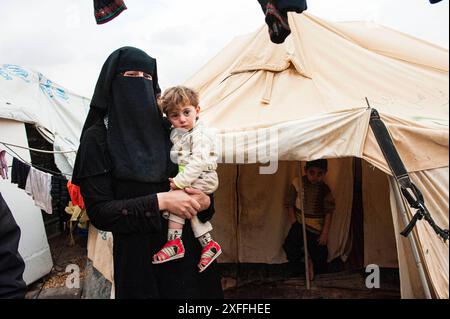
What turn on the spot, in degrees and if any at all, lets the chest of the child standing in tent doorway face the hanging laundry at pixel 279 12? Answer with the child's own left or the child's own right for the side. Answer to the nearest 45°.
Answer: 0° — they already face it

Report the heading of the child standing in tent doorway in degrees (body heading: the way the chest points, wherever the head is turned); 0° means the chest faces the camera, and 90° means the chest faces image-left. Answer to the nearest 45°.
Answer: approximately 0°

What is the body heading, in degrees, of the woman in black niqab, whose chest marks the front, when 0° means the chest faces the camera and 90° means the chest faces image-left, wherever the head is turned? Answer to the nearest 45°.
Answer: approximately 315°

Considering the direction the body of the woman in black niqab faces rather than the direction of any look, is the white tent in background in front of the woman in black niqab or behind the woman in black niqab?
behind
